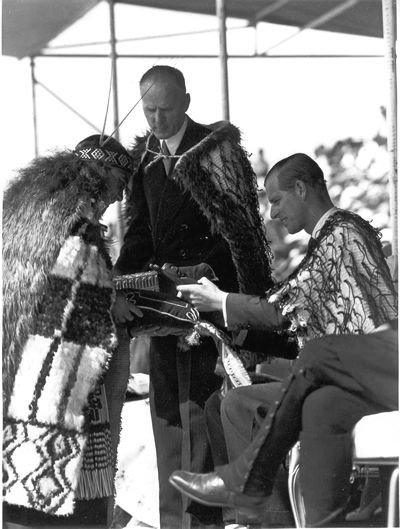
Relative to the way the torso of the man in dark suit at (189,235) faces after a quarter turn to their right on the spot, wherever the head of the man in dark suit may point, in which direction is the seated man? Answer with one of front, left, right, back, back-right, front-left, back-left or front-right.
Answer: back

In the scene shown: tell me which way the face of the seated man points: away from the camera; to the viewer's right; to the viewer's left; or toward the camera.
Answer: to the viewer's left

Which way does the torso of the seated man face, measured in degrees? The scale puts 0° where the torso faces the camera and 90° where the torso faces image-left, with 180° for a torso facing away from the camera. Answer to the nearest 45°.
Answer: approximately 90°

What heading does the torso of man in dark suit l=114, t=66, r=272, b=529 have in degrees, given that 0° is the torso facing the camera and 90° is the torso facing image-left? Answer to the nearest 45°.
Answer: approximately 45°
